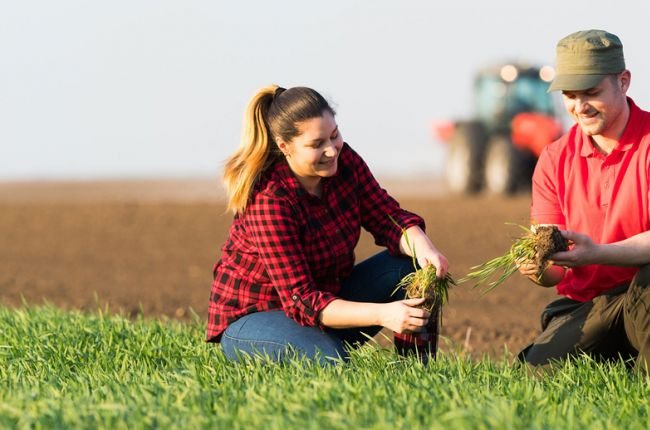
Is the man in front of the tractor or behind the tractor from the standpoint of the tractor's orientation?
in front

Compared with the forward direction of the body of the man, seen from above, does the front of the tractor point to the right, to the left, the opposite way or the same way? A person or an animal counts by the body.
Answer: to the left

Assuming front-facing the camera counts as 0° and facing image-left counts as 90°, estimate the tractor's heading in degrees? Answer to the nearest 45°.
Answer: approximately 315°

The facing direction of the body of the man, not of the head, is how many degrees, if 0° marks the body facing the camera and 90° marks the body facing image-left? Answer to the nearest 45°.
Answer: approximately 45°

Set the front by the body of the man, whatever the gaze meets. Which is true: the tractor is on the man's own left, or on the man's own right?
on the man's own right

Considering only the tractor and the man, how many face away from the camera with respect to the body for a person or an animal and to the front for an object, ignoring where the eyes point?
0

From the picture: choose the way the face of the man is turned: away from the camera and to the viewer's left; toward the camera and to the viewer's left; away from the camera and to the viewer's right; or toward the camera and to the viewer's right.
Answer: toward the camera and to the viewer's left
